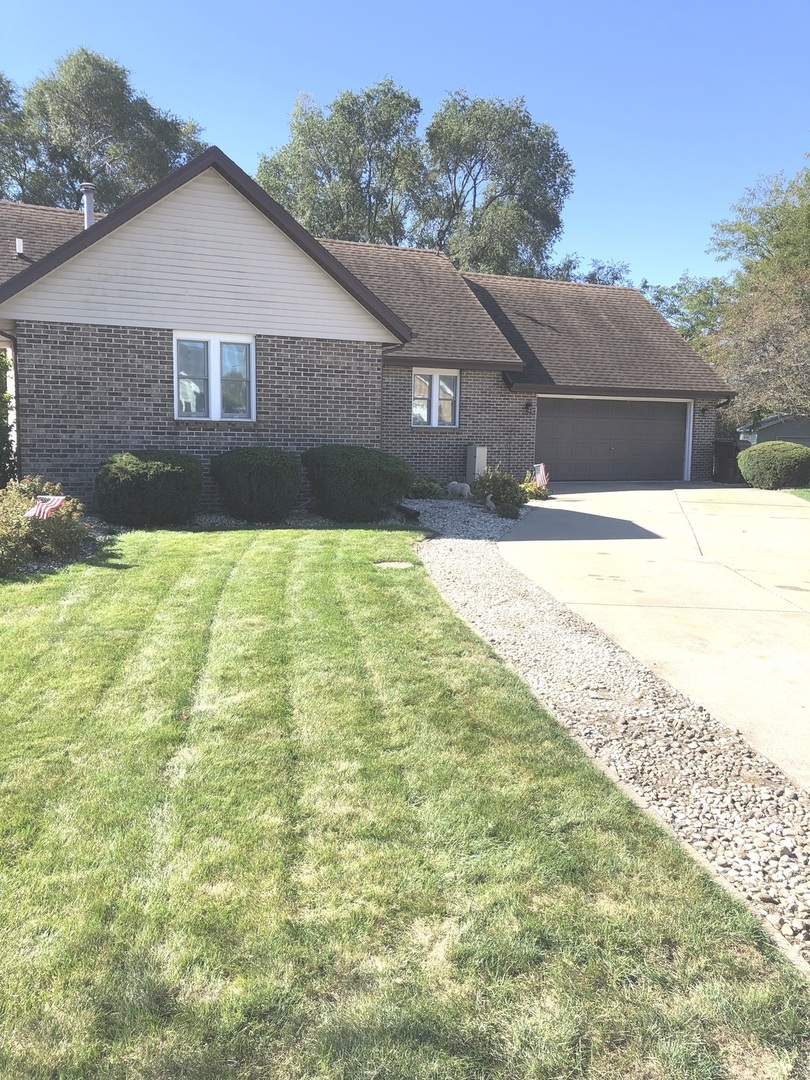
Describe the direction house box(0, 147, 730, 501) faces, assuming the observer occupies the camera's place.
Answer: facing the viewer

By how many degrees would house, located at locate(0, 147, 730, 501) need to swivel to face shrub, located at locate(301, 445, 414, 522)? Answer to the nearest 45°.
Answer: approximately 45° to its left

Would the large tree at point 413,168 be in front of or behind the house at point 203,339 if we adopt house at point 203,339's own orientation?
behind

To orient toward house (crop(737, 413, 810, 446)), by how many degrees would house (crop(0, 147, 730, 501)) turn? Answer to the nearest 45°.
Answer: approximately 135° to its left

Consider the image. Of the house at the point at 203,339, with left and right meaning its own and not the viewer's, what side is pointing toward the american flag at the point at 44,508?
front

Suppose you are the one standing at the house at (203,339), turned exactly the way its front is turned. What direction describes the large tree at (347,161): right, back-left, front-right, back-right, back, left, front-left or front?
back

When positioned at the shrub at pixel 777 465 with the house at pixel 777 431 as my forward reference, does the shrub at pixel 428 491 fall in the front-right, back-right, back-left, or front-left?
back-left

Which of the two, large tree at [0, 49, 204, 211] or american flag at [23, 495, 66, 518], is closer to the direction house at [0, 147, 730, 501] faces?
the american flag

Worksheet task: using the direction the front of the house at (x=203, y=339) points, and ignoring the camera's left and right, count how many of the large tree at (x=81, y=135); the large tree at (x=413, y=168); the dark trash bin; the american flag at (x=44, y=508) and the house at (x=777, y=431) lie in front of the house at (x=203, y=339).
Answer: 1

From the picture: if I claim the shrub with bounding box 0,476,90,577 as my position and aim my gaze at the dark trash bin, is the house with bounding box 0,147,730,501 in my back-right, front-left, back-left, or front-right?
front-left

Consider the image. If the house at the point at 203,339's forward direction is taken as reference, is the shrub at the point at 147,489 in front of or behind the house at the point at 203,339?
in front

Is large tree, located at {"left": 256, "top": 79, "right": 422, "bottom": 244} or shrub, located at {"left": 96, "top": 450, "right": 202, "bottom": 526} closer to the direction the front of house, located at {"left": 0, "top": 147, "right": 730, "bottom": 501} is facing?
the shrub

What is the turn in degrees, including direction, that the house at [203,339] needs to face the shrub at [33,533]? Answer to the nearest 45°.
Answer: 0° — it already faces it

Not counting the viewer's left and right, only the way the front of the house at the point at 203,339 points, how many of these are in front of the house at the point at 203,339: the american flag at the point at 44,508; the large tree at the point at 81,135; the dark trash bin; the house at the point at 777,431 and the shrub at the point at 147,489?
2
